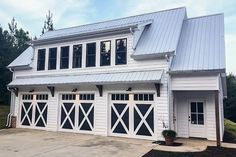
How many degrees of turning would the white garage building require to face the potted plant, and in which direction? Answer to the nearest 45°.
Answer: approximately 90° to its left

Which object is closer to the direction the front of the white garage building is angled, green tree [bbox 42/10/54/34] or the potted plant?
the potted plant

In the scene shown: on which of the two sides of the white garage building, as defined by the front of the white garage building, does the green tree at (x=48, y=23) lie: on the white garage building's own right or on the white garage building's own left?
on the white garage building's own right

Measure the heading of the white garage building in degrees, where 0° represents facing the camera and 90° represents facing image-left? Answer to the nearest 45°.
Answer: approximately 45°

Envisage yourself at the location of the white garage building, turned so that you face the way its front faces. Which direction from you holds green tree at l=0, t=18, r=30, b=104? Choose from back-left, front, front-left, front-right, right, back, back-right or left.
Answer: right
